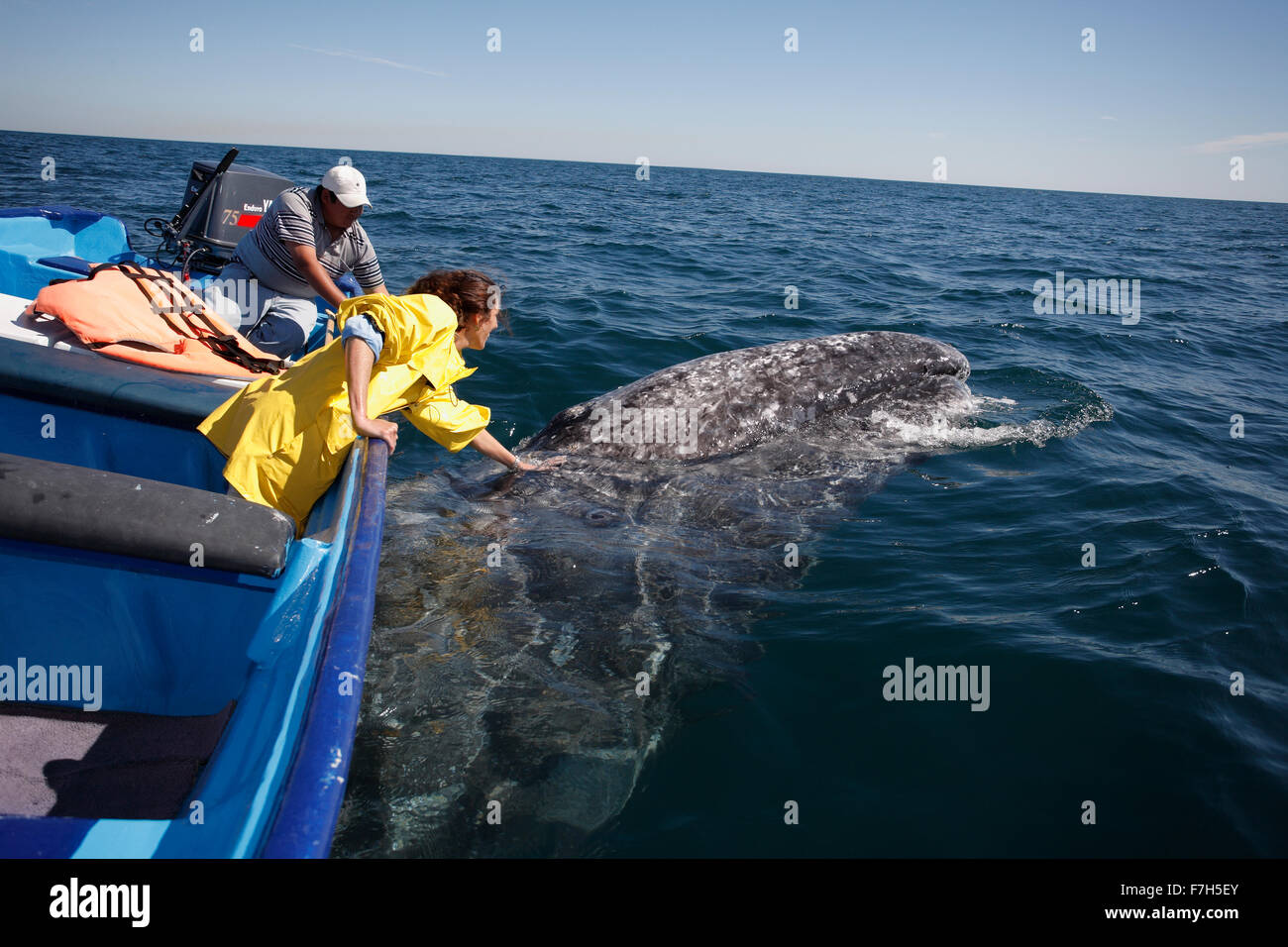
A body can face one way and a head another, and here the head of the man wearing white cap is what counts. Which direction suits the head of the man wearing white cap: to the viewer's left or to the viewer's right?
to the viewer's right

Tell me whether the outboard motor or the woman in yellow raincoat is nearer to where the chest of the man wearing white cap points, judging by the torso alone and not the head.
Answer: the woman in yellow raincoat

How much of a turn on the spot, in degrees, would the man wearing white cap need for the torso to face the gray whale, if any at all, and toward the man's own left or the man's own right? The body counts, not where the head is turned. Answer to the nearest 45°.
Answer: approximately 45° to the man's own left

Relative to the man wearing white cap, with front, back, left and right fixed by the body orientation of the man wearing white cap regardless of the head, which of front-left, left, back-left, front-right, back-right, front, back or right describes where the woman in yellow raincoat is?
front-right

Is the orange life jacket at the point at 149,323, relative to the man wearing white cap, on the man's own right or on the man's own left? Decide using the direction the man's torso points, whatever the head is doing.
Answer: on the man's own right

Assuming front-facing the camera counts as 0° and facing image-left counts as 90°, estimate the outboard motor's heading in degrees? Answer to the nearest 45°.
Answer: approximately 45°

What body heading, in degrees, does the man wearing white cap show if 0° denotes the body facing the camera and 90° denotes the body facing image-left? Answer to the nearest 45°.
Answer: approximately 315°

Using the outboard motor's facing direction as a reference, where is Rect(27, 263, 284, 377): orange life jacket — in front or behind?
in front

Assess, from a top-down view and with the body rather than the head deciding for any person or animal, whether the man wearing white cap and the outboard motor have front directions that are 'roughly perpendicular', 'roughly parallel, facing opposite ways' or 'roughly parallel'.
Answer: roughly perpendicular

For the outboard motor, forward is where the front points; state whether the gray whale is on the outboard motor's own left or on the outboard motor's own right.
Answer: on the outboard motor's own left

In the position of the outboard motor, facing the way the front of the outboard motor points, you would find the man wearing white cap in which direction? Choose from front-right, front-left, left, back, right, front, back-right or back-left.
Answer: front-left

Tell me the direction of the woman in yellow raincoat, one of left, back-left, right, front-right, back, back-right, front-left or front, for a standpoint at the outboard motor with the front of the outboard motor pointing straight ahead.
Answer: front-left
